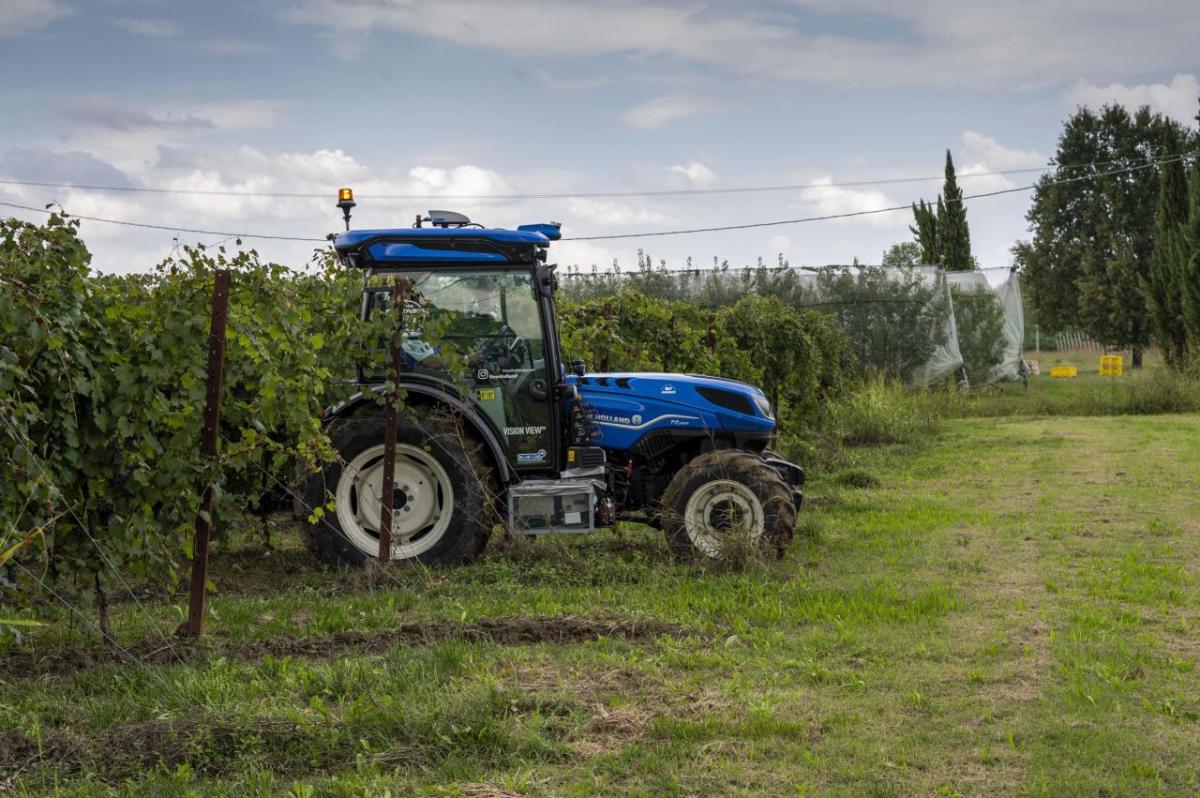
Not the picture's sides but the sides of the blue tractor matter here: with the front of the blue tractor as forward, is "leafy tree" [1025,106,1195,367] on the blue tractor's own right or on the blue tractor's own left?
on the blue tractor's own left

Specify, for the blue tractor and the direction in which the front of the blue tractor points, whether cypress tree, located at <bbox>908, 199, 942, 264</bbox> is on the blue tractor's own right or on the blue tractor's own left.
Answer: on the blue tractor's own left

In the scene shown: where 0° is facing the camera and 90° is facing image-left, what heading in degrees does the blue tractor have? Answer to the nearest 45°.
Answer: approximately 270°

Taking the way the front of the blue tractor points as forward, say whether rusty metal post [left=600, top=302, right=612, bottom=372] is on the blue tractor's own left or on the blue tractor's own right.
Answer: on the blue tractor's own left

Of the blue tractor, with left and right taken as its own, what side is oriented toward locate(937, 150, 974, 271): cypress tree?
left

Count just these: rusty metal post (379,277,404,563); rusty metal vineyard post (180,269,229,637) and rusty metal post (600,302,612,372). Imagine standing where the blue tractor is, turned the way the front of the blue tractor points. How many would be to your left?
1

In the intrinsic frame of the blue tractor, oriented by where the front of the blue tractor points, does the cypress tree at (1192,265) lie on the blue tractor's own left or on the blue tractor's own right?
on the blue tractor's own left

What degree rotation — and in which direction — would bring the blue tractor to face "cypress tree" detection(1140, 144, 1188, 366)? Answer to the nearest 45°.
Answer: approximately 45° to its left

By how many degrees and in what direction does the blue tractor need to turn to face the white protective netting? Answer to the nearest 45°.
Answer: approximately 90° to its left

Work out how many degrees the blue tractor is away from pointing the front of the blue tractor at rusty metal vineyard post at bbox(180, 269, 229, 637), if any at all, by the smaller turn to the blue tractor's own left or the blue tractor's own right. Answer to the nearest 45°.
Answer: approximately 135° to the blue tractor's own right

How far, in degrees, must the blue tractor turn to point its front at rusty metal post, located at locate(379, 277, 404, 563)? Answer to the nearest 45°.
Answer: approximately 135° to its right
